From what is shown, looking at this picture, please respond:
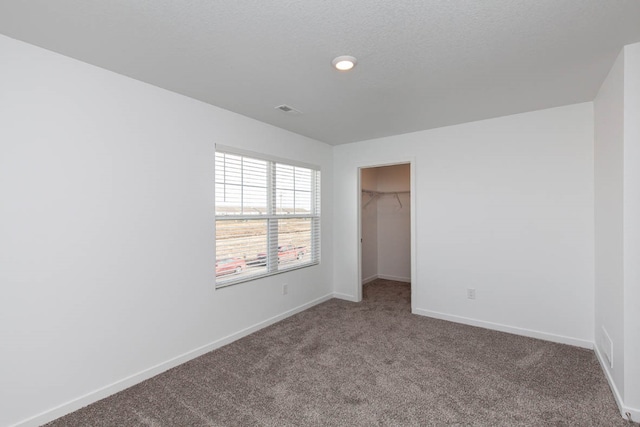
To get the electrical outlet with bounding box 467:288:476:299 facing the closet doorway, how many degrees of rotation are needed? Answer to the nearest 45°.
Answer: approximately 135° to its right

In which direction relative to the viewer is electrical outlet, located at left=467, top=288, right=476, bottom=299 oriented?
toward the camera

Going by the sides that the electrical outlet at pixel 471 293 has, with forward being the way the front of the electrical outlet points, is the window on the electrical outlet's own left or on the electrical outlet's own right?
on the electrical outlet's own right

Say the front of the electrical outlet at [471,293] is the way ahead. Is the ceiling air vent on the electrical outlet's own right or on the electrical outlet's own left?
on the electrical outlet's own right

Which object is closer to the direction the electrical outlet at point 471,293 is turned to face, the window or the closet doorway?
the window
